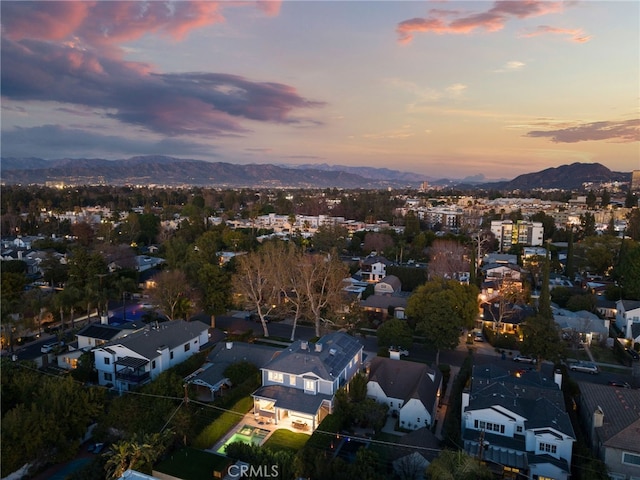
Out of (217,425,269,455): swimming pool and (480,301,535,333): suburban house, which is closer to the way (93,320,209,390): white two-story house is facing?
the suburban house

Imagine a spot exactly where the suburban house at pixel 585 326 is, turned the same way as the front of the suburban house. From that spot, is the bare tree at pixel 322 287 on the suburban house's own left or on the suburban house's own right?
on the suburban house's own right

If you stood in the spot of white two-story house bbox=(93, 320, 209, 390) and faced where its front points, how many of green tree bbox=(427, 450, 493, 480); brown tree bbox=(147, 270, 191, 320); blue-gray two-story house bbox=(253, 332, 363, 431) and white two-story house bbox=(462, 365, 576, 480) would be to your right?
3

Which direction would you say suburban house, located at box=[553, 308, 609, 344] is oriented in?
toward the camera

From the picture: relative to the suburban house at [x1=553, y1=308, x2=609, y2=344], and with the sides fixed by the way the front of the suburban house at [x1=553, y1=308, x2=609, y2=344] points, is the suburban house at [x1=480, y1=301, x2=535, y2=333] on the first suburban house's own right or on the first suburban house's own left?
on the first suburban house's own right

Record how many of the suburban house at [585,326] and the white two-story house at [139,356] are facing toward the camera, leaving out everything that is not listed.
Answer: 1

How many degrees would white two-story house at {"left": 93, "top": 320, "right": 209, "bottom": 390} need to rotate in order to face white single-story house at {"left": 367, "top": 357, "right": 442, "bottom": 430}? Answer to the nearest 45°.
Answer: approximately 90° to its right

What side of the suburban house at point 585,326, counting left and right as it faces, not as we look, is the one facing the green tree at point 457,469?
front

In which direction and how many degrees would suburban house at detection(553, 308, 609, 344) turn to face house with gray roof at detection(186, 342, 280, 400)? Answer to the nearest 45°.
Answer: approximately 45° to its right

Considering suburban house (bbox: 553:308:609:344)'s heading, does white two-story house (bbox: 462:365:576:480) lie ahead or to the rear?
ahead

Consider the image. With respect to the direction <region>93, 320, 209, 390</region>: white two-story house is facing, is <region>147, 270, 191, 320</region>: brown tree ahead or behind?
ahead

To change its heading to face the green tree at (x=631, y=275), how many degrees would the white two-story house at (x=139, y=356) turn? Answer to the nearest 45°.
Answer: approximately 45° to its right
